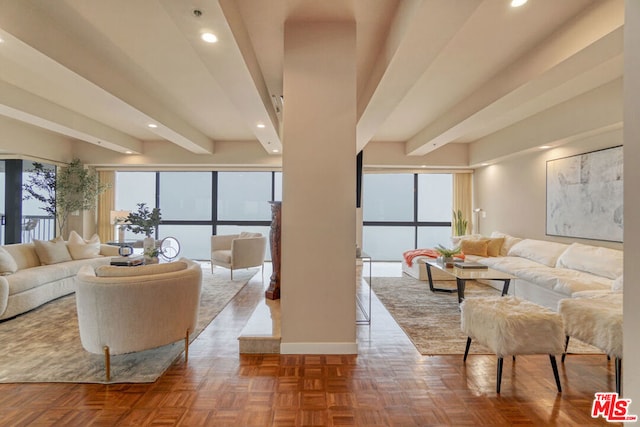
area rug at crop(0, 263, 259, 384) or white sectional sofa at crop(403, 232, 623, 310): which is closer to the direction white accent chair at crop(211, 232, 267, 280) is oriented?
the area rug

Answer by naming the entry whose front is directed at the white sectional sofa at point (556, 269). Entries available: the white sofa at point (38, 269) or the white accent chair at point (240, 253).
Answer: the white sofa

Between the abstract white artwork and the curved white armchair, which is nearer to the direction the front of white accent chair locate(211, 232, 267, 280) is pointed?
the curved white armchair

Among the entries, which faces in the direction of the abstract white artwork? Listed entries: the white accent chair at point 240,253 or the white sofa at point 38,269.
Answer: the white sofa

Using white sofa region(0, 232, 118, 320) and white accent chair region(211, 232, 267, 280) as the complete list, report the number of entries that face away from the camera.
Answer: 0

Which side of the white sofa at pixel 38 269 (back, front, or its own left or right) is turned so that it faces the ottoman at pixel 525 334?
front

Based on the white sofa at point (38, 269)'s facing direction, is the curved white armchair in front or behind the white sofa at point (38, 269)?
in front

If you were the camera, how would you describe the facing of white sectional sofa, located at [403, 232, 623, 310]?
facing the viewer and to the left of the viewer

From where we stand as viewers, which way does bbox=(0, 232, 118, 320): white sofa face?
facing the viewer and to the right of the viewer

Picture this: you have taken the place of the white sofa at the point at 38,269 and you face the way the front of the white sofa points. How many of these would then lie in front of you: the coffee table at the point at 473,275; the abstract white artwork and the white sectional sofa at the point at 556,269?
3

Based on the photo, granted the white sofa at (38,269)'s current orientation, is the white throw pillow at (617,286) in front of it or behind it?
in front

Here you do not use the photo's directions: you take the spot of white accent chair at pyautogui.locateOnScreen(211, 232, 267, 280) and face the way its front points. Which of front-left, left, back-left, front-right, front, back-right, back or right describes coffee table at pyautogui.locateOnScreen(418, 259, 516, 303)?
left

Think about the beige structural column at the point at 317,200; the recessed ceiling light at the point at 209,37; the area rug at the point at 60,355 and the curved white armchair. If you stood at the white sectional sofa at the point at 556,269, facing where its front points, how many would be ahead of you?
4

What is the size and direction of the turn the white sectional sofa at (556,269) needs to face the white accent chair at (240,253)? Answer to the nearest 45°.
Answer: approximately 45° to its right

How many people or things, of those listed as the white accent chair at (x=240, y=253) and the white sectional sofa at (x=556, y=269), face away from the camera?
0

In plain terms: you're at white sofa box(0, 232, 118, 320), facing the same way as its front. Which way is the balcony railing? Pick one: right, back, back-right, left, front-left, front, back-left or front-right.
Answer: back-left

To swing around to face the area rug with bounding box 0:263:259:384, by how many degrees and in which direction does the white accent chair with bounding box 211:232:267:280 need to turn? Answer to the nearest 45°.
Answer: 0° — it already faces it

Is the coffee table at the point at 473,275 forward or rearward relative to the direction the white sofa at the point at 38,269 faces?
forward

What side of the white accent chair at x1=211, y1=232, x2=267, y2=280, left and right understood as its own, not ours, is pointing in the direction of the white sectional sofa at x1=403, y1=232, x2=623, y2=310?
left

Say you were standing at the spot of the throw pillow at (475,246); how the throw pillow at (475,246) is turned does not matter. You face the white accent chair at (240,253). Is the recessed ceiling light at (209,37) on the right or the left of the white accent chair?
left

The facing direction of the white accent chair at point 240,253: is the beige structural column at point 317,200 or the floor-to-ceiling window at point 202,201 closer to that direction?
the beige structural column

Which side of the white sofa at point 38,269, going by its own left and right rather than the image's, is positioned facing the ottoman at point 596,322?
front
